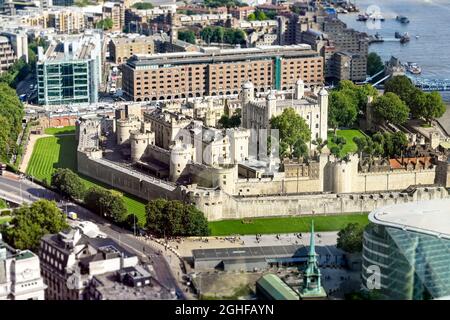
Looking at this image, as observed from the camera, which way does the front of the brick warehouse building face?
facing the viewer

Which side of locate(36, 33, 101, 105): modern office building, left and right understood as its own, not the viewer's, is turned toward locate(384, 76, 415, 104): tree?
left

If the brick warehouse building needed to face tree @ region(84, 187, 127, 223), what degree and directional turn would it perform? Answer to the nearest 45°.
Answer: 0° — it already faces it

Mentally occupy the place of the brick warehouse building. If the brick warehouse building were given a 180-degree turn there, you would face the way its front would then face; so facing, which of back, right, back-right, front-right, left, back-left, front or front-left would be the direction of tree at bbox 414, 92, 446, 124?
back-right

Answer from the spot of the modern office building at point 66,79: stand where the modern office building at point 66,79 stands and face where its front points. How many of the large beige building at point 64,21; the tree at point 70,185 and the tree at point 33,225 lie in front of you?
2

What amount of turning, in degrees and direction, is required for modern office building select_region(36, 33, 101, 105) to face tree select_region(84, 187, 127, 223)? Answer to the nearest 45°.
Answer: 0° — it already faces it

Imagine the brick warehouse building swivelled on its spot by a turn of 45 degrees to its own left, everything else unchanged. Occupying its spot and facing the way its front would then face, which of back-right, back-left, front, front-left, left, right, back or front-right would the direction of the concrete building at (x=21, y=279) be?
front-right

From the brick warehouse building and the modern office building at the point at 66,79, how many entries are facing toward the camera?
2

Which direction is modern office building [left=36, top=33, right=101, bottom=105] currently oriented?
toward the camera

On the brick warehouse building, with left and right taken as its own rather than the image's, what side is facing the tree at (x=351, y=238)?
front

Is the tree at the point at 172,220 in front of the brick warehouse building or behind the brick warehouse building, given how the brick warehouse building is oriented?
in front

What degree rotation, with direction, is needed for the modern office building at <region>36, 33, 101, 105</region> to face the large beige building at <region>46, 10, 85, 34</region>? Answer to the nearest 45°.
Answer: approximately 180°

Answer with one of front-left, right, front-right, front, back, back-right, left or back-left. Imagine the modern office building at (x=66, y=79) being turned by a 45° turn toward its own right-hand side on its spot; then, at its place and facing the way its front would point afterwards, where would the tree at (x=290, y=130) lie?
left

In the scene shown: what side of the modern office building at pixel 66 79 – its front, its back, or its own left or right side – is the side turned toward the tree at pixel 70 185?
front

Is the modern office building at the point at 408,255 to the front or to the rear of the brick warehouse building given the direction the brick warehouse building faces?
to the front

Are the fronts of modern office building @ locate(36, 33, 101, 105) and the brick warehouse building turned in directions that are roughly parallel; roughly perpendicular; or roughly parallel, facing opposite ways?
roughly parallel

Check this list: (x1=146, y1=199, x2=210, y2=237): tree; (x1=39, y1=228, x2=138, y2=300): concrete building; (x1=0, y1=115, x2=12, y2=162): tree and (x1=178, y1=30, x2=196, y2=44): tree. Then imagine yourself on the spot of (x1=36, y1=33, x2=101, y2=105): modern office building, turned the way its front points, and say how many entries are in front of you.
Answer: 3
